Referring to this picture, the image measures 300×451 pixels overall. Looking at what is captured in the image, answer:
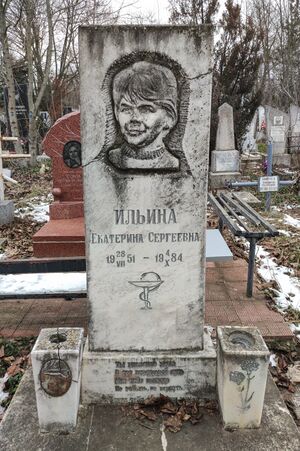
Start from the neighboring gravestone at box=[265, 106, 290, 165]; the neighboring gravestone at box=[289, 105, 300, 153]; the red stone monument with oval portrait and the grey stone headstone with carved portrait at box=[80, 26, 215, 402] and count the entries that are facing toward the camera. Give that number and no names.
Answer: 4

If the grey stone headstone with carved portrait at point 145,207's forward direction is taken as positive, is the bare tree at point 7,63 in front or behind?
behind

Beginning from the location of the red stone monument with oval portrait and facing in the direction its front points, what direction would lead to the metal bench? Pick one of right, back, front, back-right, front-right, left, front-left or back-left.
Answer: front-left

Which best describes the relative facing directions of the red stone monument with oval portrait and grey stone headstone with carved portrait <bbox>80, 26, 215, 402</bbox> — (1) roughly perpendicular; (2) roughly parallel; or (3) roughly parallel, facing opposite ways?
roughly parallel

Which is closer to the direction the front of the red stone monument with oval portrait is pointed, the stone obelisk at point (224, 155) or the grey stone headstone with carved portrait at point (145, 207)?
the grey stone headstone with carved portrait

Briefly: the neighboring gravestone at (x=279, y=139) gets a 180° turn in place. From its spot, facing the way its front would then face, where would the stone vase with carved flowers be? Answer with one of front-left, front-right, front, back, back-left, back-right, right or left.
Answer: back

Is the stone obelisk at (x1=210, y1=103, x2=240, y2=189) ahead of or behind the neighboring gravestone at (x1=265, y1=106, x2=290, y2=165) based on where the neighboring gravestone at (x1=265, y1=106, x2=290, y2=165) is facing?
ahead

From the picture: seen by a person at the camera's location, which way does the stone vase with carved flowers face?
facing the viewer

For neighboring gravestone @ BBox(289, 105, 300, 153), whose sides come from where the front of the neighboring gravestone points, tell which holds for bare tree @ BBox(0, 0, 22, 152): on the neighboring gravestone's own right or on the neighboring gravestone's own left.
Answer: on the neighboring gravestone's own right

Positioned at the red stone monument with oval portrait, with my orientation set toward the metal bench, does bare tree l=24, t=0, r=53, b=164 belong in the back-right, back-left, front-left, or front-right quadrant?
back-left

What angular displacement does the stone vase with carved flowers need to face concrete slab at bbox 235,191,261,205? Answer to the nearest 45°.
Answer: approximately 180°

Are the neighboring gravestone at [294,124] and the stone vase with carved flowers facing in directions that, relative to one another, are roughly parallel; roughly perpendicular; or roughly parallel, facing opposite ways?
roughly parallel

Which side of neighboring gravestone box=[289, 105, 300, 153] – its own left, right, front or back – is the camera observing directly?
front
